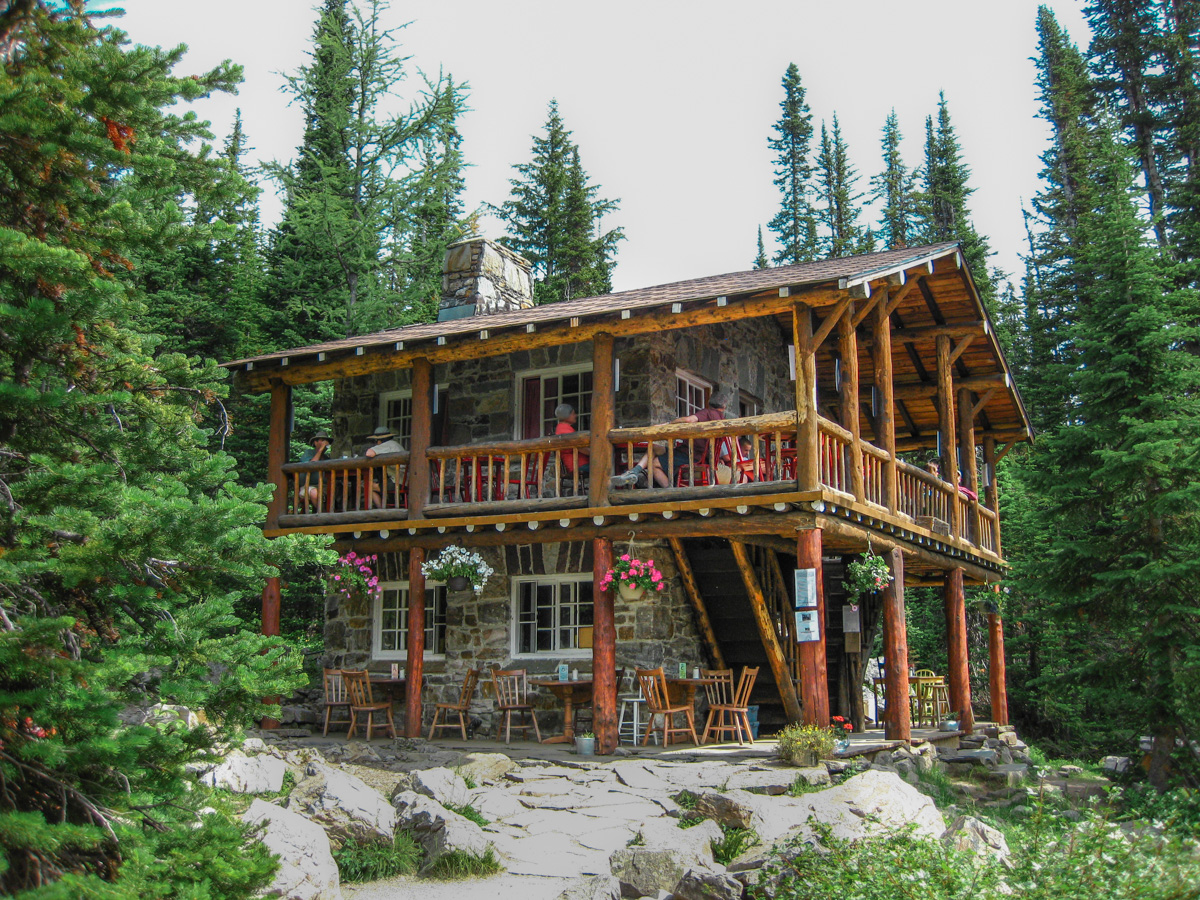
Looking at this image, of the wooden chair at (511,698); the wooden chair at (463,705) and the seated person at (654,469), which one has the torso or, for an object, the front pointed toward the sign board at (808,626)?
the wooden chair at (511,698)

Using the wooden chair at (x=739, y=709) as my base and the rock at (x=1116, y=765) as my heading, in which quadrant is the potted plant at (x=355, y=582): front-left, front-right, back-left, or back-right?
back-left

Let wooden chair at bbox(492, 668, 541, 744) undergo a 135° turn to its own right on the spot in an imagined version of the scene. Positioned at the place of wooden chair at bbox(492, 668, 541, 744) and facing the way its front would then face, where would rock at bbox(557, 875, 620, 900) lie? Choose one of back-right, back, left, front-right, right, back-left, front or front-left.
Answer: left

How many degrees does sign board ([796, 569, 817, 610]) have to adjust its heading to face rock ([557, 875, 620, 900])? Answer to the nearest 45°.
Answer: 0° — it already faces it

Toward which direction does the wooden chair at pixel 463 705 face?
to the viewer's left

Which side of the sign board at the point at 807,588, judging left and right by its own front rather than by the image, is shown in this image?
front

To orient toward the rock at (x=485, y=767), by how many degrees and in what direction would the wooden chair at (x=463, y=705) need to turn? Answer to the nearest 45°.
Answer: approximately 90° to its left

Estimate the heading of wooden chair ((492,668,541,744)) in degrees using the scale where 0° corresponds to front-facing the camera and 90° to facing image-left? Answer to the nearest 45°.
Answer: approximately 315°

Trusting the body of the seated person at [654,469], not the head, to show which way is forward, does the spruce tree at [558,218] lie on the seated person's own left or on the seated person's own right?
on the seated person's own right

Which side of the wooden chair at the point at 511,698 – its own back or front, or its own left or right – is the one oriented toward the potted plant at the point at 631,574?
front

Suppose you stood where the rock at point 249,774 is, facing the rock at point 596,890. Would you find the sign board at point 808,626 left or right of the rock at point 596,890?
left

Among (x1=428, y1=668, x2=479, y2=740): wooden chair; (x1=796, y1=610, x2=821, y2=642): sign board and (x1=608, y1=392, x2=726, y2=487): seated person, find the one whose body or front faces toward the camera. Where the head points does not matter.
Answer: the sign board

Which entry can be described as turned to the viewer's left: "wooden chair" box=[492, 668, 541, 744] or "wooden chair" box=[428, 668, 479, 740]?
"wooden chair" box=[428, 668, 479, 740]

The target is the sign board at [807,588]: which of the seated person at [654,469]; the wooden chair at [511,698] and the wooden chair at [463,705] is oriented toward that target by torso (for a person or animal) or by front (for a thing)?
the wooden chair at [511,698]

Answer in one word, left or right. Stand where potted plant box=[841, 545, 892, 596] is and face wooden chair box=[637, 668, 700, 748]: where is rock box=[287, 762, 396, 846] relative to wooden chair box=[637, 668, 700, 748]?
left

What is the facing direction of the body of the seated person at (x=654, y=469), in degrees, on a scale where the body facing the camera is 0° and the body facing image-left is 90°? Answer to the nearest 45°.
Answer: approximately 90°

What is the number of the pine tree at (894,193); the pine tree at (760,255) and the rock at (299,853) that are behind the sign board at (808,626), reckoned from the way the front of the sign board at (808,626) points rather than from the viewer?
2
